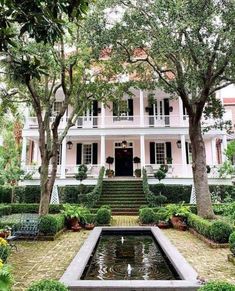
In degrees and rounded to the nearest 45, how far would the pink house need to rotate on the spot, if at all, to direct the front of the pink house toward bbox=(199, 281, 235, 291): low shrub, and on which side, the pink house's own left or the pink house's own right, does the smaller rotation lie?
0° — it already faces it

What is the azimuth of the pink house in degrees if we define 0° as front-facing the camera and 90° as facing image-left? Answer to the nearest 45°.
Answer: approximately 0°

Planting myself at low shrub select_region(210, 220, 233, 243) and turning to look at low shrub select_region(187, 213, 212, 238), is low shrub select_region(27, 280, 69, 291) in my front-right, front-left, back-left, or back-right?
back-left

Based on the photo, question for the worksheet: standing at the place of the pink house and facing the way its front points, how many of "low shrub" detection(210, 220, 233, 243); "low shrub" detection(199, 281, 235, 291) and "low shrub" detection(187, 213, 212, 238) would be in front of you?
3

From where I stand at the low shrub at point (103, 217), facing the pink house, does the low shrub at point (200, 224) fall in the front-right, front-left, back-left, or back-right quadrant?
back-right

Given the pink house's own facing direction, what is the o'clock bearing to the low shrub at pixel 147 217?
The low shrub is roughly at 12 o'clock from the pink house.

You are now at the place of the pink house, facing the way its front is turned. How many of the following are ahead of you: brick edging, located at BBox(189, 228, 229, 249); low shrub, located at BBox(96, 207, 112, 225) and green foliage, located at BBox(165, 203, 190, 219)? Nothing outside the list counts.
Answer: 3

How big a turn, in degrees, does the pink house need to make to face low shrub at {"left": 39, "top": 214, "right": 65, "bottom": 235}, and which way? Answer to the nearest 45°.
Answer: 0° — it already faces it

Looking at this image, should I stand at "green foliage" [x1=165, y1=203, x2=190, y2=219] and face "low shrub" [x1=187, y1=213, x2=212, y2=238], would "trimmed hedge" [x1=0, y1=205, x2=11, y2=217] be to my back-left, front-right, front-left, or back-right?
back-right

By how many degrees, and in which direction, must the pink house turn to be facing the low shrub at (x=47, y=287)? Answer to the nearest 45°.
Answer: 0° — it already faces it
